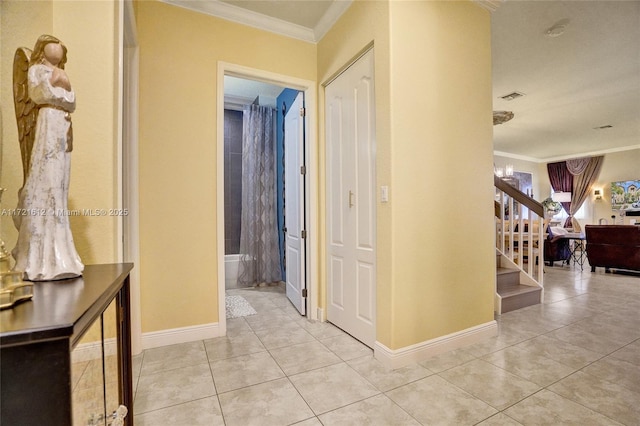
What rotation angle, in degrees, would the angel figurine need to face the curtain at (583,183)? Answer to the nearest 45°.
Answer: approximately 45° to its left

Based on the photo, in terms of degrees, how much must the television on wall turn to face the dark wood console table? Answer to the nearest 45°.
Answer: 0° — it already faces it

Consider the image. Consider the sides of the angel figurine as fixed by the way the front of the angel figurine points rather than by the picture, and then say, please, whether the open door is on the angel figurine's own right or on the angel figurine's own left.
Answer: on the angel figurine's own left

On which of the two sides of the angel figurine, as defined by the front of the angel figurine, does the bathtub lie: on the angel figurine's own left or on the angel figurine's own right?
on the angel figurine's own left

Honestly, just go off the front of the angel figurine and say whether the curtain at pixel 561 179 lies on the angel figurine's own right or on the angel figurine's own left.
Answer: on the angel figurine's own left

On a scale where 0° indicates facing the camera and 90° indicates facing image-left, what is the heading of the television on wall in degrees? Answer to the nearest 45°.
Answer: approximately 0°

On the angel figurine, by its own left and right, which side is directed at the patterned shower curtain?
left

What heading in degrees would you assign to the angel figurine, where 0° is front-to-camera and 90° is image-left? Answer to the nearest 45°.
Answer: approximately 315°
